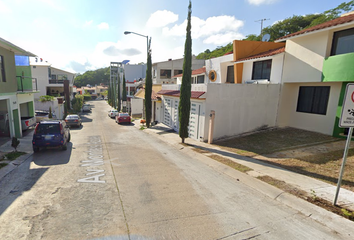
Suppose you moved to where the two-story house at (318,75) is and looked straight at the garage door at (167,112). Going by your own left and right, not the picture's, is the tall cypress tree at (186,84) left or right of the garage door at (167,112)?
left

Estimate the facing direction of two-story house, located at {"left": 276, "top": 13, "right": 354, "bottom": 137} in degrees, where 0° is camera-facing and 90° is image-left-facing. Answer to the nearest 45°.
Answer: approximately 45°

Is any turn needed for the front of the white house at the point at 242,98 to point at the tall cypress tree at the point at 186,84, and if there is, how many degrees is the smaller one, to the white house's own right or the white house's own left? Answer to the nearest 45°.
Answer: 0° — it already faces it

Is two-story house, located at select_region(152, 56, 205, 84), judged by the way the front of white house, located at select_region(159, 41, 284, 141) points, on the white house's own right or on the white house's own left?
on the white house's own right

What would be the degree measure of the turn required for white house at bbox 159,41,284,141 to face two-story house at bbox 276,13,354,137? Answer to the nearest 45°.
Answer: approximately 135° to its left

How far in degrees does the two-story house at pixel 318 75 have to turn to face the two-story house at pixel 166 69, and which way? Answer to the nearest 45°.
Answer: approximately 90° to its right

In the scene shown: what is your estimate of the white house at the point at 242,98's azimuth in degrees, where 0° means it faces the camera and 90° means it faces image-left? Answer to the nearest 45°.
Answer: approximately 45°
